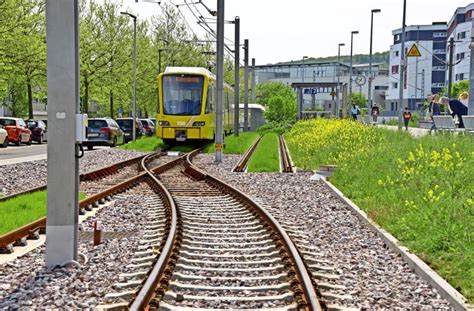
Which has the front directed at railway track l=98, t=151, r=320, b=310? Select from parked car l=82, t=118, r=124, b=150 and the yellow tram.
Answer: the yellow tram

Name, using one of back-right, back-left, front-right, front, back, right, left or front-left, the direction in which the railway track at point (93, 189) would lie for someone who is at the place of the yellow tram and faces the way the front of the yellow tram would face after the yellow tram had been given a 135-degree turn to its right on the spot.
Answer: back-left

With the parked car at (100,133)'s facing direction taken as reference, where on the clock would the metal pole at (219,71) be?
The metal pole is roughly at 4 o'clock from the parked car.

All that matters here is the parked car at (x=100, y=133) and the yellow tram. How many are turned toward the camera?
1

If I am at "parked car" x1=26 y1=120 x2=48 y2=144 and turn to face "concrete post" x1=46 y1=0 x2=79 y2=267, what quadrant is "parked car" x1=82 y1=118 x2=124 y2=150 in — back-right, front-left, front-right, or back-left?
front-left

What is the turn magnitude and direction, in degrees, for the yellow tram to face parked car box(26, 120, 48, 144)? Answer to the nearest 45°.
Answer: approximately 135° to its right

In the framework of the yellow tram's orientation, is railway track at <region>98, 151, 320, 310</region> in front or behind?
in front

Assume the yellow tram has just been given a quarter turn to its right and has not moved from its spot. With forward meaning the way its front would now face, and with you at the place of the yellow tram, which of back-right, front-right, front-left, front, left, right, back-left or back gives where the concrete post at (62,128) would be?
left

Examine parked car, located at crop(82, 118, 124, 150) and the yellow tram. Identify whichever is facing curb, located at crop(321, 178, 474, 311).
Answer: the yellow tram

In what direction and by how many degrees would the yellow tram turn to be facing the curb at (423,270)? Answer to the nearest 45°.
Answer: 0° — it already faces it

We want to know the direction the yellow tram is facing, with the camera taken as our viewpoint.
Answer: facing the viewer
